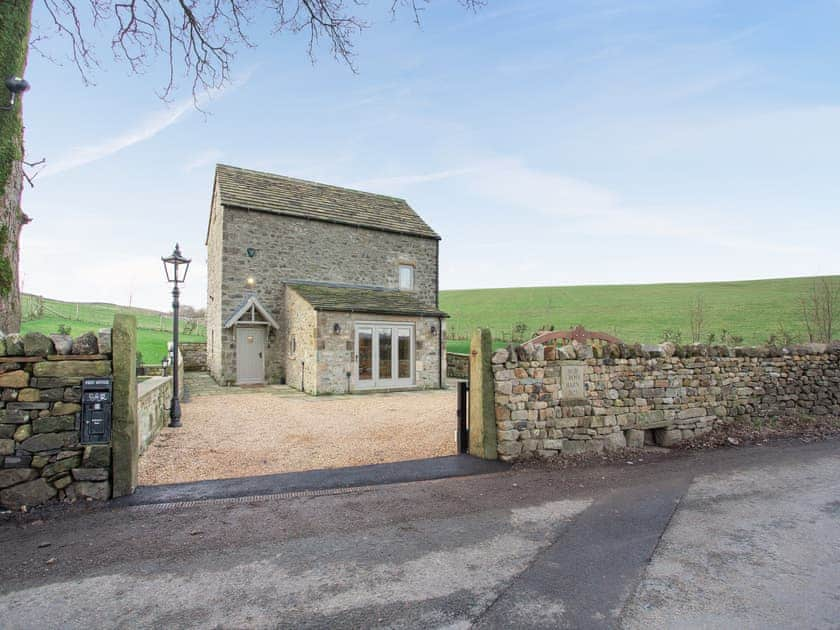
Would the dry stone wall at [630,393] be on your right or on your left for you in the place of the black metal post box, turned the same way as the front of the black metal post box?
on your left

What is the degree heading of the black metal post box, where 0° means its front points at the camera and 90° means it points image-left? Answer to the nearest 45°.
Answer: approximately 0°

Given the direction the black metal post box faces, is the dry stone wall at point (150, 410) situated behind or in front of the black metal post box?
behind

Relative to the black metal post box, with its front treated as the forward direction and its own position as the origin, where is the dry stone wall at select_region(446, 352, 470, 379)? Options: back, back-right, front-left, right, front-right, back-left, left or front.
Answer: back-left

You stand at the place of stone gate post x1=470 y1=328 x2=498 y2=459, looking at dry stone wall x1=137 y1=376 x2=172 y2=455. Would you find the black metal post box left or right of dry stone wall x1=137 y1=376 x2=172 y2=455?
left
